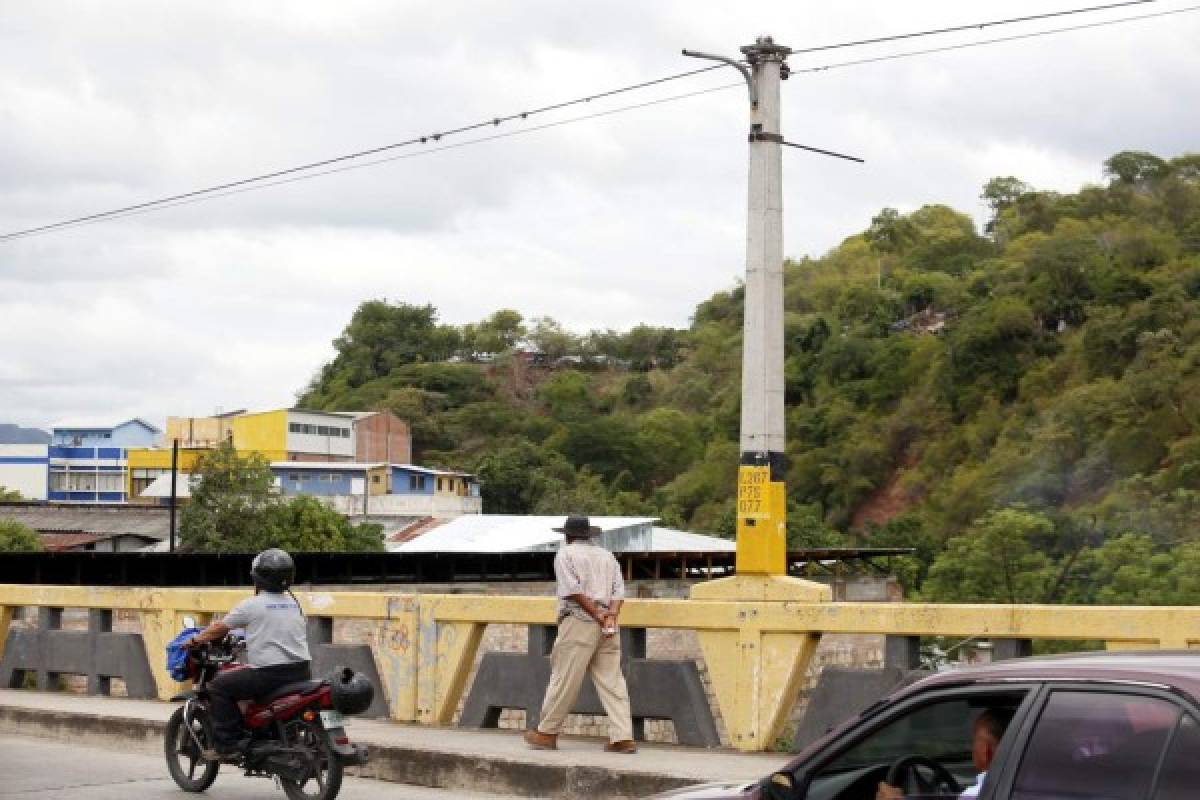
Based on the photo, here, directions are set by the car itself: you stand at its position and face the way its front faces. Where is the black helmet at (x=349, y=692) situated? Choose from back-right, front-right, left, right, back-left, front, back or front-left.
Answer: front-right

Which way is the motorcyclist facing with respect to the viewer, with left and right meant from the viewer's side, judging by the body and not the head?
facing away from the viewer and to the left of the viewer

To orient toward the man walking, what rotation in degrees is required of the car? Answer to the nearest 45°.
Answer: approximately 90° to its right

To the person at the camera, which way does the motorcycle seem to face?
facing away from the viewer and to the left of the viewer

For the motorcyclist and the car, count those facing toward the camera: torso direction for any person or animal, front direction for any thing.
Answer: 0

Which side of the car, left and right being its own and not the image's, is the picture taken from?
left

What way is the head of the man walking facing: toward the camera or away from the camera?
away from the camera

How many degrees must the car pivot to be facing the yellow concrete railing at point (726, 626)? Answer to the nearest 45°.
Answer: approximately 90° to its right

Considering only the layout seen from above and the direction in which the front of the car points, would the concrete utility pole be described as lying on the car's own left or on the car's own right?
on the car's own right

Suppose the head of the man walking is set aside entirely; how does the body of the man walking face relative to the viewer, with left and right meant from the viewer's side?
facing away from the viewer and to the left of the viewer

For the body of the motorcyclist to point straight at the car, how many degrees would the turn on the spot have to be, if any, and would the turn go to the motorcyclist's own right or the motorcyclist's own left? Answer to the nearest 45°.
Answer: approximately 135° to the motorcyclist's own left
